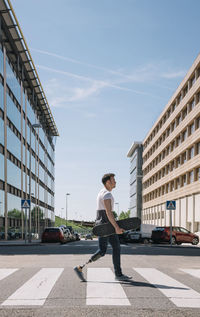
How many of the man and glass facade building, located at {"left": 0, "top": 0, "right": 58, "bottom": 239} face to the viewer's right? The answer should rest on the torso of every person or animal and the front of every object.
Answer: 2

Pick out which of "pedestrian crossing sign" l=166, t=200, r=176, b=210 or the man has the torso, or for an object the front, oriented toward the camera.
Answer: the pedestrian crossing sign

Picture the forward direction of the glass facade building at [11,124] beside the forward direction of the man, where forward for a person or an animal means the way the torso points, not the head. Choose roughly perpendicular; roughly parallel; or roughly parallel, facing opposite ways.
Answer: roughly parallel

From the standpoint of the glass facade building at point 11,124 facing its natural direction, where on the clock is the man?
The man is roughly at 3 o'clock from the glass facade building.

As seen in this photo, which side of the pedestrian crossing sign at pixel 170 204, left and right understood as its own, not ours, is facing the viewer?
front

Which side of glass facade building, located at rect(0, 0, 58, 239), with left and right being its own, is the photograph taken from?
right

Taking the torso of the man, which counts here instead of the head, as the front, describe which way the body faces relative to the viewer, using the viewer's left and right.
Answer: facing to the right of the viewer

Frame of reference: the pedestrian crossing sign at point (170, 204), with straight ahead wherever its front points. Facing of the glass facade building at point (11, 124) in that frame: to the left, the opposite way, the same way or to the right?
to the left

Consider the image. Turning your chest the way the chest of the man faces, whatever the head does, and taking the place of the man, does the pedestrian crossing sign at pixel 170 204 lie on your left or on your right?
on your left

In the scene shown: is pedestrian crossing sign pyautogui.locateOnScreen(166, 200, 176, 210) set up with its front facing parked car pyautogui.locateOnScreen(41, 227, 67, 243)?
no

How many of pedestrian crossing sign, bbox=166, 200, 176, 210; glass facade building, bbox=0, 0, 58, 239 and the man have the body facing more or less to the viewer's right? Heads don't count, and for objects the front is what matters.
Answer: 2
